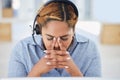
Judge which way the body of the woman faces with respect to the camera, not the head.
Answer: toward the camera

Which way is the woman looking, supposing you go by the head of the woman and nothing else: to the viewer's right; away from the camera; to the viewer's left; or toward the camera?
toward the camera
